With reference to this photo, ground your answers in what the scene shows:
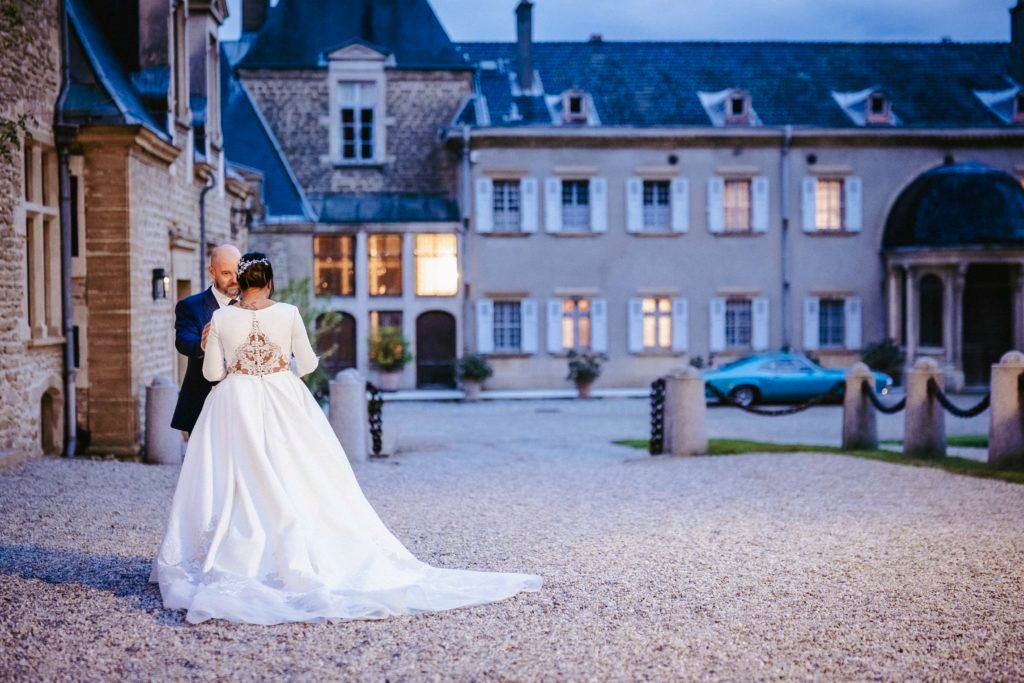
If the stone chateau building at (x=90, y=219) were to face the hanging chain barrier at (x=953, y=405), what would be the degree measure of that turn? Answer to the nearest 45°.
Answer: approximately 45° to its left

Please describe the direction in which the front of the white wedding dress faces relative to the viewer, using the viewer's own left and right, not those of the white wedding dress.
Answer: facing away from the viewer

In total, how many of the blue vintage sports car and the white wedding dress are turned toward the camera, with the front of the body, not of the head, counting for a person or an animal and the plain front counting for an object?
0

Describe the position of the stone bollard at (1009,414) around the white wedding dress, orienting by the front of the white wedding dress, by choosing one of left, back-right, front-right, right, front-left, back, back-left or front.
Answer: front-right

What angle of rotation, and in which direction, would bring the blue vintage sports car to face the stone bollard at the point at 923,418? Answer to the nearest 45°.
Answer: approximately 90° to its right

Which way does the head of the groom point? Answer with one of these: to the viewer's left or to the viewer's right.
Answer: to the viewer's right

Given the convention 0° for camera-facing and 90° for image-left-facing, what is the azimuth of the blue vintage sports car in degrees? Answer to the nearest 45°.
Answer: approximately 270°

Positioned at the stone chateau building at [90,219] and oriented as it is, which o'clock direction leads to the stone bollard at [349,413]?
The stone bollard is roughly at 11 o'clock from the stone chateau building.

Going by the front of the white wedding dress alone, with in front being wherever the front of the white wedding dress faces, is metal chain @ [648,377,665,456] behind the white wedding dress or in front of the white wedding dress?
in front

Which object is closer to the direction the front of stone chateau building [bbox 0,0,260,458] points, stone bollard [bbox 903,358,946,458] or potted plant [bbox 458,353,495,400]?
the stone bollard

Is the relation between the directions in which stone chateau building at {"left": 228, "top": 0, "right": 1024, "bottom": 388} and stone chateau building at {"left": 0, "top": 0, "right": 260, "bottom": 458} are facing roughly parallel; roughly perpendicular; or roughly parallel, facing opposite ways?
roughly perpendicular

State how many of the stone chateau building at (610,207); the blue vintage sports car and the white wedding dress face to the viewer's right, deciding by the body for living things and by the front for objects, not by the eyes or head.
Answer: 1

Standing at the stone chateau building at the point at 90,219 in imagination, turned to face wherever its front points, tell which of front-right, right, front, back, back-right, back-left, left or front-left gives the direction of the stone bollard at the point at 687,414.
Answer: front-left

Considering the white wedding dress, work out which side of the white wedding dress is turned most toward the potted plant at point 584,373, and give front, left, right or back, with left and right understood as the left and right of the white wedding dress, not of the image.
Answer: front

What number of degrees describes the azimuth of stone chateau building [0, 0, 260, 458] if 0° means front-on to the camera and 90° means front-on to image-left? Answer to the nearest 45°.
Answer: approximately 315°
